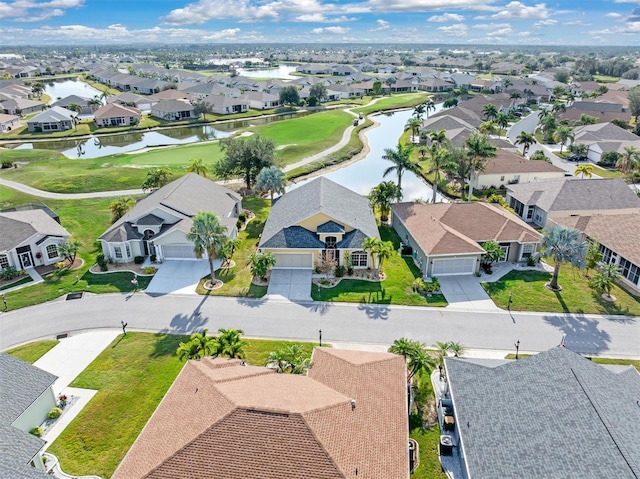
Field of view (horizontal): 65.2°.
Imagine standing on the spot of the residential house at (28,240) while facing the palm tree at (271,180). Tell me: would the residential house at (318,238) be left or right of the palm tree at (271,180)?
right

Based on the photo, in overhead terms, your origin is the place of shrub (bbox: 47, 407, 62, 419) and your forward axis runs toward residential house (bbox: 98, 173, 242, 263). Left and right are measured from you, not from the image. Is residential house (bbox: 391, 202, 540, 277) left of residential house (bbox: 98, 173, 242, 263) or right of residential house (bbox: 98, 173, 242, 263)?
right

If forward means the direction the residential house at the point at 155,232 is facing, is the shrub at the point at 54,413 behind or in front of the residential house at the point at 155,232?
in front

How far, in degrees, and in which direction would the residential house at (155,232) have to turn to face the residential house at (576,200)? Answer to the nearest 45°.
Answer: approximately 90° to its left

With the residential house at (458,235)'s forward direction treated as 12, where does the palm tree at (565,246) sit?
The palm tree is roughly at 10 o'clock from the residential house.

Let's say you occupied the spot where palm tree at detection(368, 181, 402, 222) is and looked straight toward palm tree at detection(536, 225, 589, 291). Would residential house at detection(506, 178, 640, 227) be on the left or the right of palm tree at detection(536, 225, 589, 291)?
left

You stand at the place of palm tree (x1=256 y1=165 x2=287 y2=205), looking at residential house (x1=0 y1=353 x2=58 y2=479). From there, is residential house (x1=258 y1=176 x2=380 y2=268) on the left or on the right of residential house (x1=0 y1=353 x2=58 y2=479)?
left

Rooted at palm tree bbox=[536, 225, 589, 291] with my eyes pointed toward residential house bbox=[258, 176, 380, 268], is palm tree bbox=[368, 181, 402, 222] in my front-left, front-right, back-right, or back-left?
front-right

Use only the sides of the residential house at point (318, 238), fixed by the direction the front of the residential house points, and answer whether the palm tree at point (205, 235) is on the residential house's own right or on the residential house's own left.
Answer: on the residential house's own right

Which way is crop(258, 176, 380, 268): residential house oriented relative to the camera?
toward the camera

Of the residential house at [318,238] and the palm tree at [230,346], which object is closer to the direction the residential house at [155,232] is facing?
the palm tree

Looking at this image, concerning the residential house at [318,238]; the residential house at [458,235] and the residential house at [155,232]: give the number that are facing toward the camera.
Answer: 3

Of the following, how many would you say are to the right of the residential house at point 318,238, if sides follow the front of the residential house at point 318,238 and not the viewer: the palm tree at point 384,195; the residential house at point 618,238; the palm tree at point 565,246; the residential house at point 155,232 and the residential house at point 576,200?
1

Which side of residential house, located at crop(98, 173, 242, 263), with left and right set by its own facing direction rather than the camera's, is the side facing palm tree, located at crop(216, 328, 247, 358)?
front

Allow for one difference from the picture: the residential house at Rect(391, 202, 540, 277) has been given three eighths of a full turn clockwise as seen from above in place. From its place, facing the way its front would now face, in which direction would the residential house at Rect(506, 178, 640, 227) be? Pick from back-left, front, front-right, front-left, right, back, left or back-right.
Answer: right

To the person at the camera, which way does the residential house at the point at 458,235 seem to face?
facing the viewer
